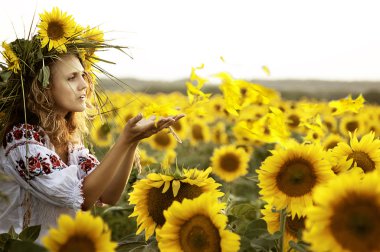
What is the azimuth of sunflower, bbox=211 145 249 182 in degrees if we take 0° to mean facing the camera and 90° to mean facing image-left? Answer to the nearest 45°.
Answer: approximately 0°

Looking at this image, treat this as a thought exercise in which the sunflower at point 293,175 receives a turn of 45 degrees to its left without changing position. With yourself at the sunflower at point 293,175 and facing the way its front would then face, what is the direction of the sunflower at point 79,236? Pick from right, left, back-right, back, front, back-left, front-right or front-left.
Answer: right

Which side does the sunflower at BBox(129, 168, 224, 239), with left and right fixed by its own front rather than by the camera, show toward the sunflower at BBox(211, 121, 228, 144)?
back

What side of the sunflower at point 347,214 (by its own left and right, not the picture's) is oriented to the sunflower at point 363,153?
back

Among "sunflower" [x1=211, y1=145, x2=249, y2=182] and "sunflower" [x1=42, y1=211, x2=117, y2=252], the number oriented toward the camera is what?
2

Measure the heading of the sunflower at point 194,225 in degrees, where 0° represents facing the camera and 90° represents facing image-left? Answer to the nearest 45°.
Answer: approximately 0°
